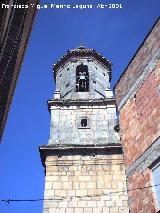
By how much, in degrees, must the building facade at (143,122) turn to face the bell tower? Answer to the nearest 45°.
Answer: approximately 90° to its right

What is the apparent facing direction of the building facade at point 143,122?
to the viewer's left
